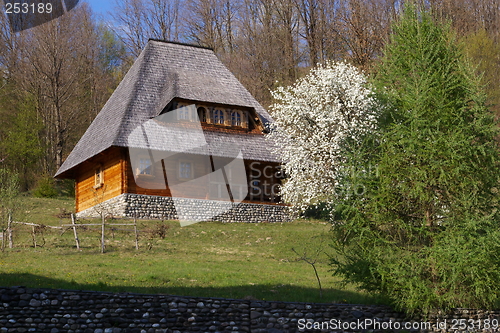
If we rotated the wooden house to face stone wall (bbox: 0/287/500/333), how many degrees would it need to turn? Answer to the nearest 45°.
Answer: approximately 45° to its right

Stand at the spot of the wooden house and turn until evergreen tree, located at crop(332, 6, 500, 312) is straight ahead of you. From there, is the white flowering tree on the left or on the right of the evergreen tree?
left

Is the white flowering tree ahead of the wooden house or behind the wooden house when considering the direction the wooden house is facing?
ahead

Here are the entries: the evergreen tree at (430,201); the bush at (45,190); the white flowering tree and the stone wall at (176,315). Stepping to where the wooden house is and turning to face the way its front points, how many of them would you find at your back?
1

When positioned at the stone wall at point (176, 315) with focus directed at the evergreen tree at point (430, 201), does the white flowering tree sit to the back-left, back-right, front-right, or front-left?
front-left

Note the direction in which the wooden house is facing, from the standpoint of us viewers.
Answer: facing the viewer and to the right of the viewer

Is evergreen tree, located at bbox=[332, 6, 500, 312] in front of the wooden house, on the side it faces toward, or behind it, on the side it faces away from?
in front

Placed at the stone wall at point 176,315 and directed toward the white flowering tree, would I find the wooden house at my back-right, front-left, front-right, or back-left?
front-left

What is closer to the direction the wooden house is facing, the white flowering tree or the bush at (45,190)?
the white flowering tree

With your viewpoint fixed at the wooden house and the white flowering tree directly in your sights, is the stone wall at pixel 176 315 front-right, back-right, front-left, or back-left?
front-right
